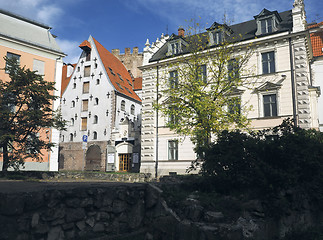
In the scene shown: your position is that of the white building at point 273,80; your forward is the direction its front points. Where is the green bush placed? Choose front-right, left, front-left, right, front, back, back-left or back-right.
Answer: front-left

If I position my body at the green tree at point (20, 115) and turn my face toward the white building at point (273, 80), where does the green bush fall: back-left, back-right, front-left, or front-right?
front-right

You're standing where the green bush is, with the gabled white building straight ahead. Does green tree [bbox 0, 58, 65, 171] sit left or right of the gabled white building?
left
